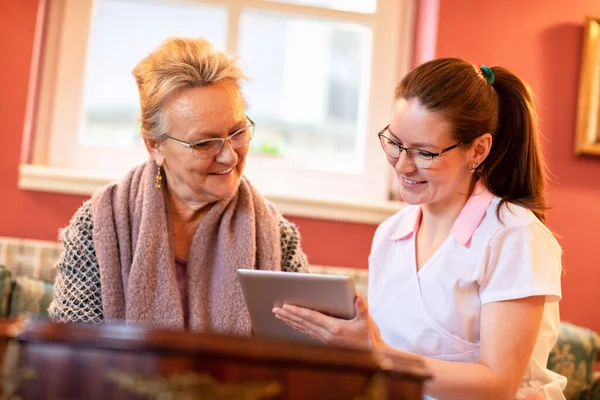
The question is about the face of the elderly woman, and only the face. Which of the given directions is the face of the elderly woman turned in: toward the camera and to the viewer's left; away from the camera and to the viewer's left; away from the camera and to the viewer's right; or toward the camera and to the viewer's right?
toward the camera and to the viewer's right

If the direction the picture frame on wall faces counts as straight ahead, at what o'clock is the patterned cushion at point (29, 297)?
The patterned cushion is roughly at 2 o'clock from the picture frame on wall.

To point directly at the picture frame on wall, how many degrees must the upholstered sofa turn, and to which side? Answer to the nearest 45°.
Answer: approximately 90° to its left

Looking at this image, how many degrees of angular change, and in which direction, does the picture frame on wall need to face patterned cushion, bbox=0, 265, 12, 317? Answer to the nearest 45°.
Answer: approximately 45° to its right

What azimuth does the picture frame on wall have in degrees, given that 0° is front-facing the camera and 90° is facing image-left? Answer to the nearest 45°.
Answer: approximately 0°

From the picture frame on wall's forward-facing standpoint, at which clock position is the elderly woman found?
The elderly woman is roughly at 1 o'clock from the picture frame on wall.

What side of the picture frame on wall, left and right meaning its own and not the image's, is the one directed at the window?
right

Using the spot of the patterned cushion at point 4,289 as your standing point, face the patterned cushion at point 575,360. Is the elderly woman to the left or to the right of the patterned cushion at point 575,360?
right

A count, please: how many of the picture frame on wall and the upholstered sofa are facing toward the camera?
2
